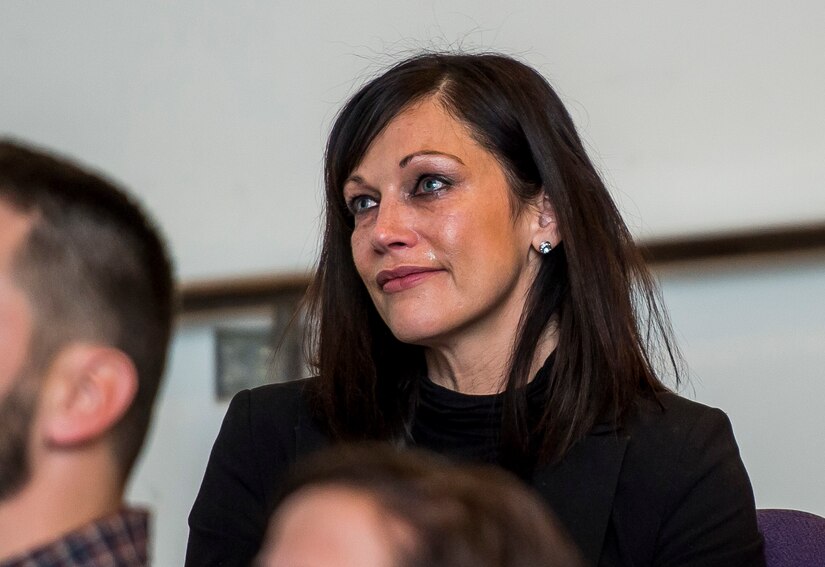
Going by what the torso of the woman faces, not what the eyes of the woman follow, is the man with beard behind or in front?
in front

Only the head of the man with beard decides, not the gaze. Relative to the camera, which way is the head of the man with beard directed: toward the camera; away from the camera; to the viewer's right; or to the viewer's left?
to the viewer's left

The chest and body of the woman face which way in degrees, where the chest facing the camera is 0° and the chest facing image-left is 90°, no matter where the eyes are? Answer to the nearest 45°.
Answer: approximately 45°

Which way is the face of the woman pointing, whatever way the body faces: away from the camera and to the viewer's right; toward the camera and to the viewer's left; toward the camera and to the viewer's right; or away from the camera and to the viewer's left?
toward the camera and to the viewer's left
